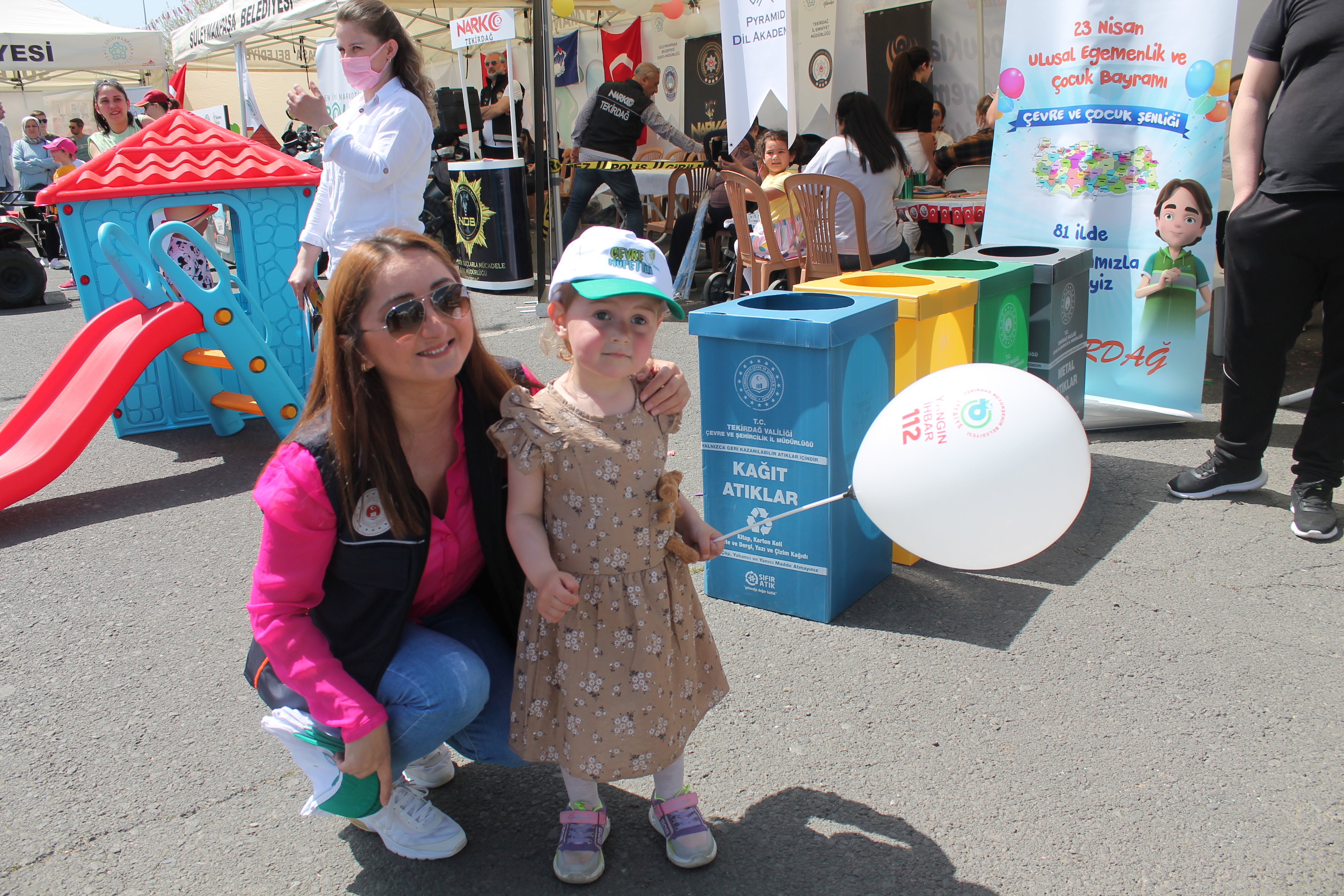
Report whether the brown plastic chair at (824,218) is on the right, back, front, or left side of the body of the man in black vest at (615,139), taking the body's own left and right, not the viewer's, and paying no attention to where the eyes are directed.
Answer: right

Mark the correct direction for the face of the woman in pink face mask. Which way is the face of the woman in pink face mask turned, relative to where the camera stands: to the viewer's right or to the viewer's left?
to the viewer's left

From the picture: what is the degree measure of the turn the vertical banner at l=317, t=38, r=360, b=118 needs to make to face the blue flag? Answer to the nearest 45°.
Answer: approximately 135° to its left

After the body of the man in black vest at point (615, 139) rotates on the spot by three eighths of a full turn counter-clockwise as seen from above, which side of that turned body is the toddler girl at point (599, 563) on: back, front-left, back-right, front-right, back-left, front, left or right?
left

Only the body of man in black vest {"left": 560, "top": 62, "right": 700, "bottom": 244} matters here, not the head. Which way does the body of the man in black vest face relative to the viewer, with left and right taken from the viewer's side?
facing away from the viewer and to the right of the viewer

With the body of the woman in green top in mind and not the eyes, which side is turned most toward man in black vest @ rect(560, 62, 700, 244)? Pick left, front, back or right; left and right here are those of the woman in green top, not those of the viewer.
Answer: left

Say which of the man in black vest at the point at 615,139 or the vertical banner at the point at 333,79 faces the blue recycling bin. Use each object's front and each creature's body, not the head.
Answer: the vertical banner

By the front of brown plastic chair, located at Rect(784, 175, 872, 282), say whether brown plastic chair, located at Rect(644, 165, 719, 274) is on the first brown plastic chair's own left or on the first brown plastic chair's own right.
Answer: on the first brown plastic chair's own left

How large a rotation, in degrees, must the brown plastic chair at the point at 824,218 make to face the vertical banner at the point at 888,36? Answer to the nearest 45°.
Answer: approximately 45° to its left

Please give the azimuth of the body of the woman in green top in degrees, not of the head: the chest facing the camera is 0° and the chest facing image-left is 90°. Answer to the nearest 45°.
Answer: approximately 0°
